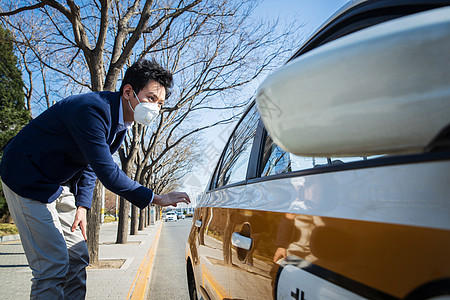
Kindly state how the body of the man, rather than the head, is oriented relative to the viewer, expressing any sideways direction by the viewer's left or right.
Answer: facing to the right of the viewer

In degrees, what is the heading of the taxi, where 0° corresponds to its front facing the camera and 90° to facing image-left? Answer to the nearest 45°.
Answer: approximately 315°

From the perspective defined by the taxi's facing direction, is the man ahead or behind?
behind

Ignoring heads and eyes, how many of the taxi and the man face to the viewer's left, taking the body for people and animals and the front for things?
0

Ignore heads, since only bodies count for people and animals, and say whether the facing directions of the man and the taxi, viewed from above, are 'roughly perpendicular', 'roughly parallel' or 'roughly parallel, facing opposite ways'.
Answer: roughly perpendicular
